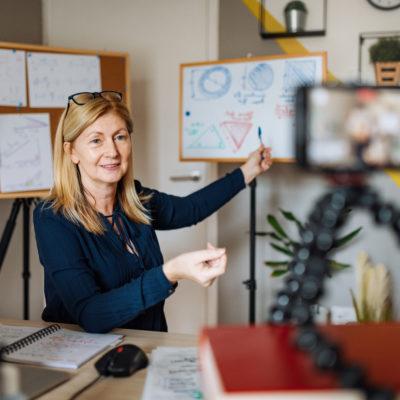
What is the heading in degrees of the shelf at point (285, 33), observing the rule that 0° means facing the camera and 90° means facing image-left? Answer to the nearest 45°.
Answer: approximately 0°

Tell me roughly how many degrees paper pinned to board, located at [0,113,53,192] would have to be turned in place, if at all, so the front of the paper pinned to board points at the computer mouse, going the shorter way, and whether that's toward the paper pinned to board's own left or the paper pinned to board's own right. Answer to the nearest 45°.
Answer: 0° — it already faces it
